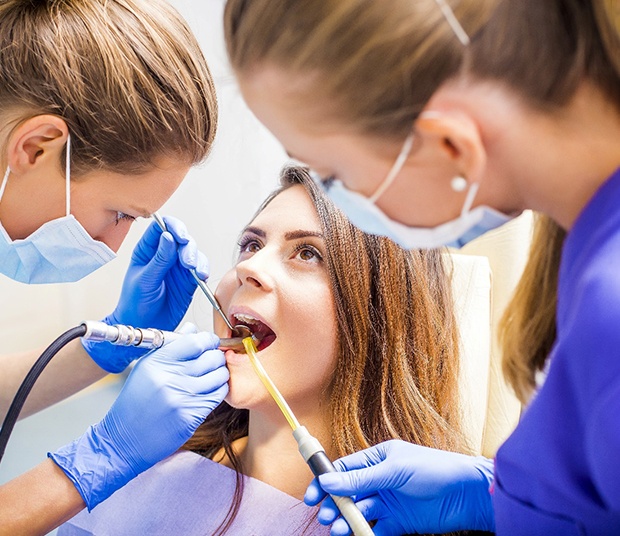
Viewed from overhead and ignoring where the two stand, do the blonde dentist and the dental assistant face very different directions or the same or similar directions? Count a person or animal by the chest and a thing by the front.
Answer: very different directions

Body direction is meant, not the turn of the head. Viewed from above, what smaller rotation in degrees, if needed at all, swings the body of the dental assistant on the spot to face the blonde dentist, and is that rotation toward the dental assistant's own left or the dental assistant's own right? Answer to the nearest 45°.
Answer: approximately 45° to the dental assistant's own right

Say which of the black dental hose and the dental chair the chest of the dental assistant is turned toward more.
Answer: the black dental hose

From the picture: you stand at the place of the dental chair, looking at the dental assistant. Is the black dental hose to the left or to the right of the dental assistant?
right

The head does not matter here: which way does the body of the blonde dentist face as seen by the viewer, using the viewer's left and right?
facing to the right of the viewer

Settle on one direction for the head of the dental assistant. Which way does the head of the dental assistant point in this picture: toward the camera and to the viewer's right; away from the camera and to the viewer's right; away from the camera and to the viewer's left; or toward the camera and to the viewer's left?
away from the camera and to the viewer's left

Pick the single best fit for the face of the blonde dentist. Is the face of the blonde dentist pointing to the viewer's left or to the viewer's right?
to the viewer's right

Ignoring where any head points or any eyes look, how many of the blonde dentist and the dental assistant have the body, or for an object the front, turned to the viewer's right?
1

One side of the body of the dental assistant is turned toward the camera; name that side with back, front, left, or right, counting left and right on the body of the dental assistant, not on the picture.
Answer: left
